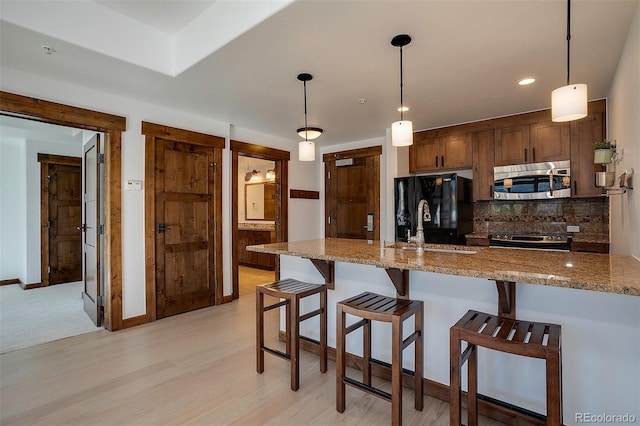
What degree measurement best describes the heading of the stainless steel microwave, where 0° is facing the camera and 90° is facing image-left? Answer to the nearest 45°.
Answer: approximately 0°

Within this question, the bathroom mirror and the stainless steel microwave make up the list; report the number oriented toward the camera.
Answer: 2

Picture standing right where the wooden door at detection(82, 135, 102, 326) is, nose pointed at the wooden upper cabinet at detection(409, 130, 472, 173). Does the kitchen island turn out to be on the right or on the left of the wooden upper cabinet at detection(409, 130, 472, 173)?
right

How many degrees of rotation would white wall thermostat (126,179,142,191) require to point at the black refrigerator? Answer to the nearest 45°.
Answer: approximately 90° to its left

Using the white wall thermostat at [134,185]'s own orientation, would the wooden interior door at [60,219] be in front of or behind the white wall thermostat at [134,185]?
behind

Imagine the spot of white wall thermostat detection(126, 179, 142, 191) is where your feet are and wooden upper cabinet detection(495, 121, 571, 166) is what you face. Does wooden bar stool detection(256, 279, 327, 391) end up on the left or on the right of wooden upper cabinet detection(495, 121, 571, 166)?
right

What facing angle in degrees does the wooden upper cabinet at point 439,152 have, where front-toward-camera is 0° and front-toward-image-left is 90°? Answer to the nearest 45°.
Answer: approximately 0°
